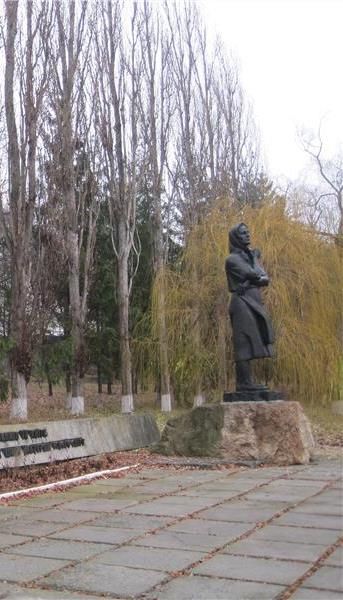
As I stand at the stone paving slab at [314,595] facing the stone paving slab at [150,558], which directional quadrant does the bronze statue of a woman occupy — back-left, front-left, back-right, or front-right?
front-right

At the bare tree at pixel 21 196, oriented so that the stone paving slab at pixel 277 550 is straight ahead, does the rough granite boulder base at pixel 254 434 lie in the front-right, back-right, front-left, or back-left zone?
front-left

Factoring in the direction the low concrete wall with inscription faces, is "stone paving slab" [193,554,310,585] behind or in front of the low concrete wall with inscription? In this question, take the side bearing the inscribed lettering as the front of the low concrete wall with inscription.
in front

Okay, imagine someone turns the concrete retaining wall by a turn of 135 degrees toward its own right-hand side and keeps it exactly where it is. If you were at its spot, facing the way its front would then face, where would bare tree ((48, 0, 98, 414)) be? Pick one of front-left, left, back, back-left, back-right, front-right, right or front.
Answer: right

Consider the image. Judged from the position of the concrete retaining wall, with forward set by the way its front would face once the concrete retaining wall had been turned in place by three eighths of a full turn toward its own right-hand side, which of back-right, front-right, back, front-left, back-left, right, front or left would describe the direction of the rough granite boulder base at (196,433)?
back

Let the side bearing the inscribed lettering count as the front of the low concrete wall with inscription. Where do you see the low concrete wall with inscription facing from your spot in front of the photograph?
facing the viewer and to the right of the viewer

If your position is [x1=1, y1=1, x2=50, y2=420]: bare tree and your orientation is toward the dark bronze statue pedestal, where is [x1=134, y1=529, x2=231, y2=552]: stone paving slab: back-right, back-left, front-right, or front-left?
front-right

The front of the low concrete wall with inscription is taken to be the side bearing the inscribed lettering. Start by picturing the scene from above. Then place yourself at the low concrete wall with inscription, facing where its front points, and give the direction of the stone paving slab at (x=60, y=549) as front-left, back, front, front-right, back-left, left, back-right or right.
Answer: front-right

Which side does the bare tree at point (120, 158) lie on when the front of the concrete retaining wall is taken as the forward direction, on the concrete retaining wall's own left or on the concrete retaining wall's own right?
on the concrete retaining wall's own left

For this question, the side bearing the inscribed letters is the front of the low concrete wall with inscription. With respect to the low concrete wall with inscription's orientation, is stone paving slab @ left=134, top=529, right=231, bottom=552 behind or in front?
in front

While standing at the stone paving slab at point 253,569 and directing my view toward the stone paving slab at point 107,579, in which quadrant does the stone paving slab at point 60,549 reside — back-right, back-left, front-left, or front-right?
front-right

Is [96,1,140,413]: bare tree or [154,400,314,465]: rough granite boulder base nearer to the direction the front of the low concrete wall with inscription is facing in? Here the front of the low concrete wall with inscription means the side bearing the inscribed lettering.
the rough granite boulder base

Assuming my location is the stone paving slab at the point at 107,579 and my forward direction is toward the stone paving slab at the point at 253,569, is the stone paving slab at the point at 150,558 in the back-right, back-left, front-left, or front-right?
front-left

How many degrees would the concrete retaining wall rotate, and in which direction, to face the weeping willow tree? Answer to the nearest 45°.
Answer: approximately 90° to its left

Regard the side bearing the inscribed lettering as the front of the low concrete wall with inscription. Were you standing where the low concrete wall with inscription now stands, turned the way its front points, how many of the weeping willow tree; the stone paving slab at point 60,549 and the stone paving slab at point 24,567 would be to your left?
1
